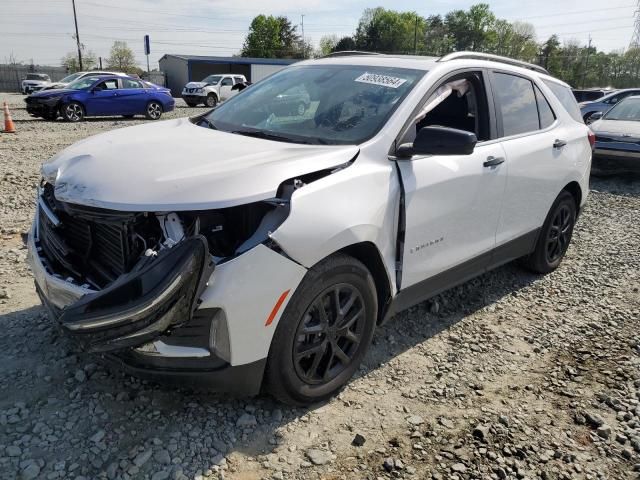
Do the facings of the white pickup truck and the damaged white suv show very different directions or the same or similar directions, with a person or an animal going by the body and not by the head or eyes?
same or similar directions

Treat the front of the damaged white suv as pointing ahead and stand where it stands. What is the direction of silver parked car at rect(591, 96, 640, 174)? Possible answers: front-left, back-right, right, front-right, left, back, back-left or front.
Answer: back

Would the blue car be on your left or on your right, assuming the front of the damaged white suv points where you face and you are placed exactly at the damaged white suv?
on your right

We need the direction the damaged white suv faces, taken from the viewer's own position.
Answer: facing the viewer and to the left of the viewer

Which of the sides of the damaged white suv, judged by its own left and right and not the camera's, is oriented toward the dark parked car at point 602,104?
back

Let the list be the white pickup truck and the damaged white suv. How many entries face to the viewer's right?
0

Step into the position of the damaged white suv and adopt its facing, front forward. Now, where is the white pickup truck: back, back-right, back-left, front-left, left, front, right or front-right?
back-right

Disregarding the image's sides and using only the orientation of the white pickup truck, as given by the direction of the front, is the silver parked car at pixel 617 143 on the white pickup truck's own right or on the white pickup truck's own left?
on the white pickup truck's own left
